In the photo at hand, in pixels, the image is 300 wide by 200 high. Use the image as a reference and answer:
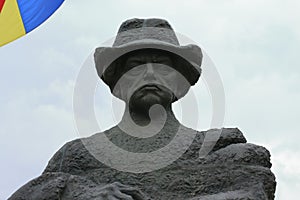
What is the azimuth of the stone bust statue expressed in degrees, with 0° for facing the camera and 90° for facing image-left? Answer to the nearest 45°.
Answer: approximately 0°
